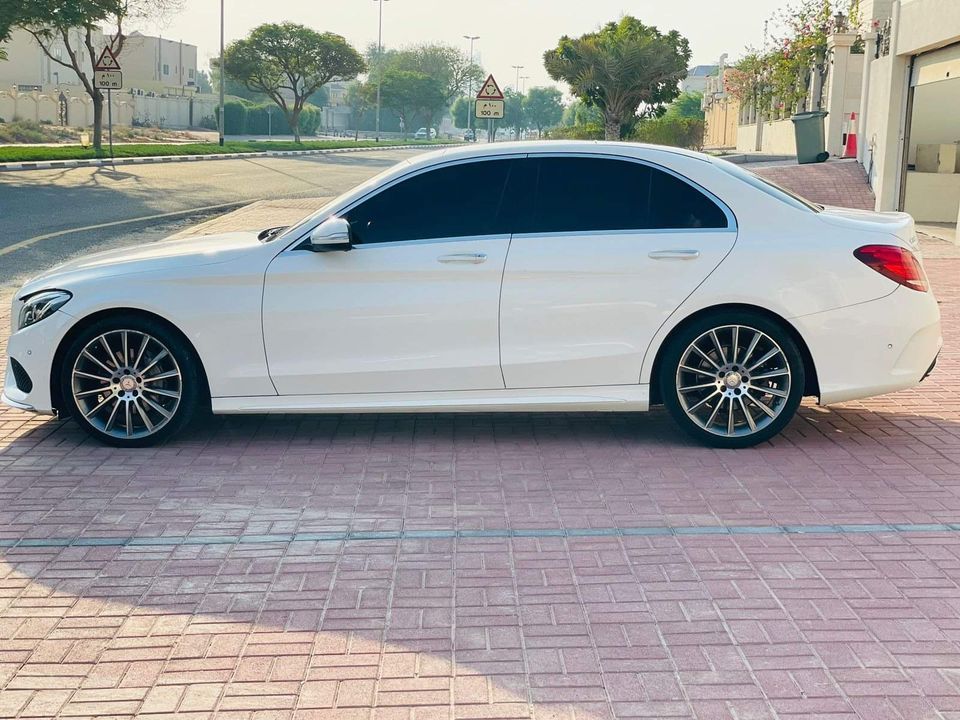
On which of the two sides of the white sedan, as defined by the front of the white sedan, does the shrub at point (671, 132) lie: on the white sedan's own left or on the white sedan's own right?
on the white sedan's own right

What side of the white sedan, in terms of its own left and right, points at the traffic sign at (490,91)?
right

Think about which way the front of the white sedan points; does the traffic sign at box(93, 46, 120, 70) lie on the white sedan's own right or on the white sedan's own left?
on the white sedan's own right

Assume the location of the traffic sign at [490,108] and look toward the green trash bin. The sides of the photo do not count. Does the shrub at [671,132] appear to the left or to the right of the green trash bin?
left

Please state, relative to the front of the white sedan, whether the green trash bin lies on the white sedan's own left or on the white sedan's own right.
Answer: on the white sedan's own right

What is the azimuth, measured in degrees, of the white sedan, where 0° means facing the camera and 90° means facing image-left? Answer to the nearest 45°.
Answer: approximately 90°

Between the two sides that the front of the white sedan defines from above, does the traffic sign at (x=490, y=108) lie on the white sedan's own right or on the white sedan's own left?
on the white sedan's own right

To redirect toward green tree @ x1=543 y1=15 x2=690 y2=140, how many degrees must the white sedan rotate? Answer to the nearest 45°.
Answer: approximately 90° to its right

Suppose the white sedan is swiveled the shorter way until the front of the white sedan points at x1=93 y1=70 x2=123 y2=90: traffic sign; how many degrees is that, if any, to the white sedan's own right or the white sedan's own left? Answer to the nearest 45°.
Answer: approximately 90° to the white sedan's own right

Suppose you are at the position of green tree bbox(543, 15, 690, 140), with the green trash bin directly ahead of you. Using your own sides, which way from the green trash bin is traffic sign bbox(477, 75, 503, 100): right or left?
right
